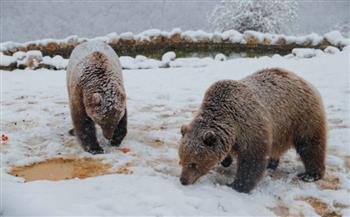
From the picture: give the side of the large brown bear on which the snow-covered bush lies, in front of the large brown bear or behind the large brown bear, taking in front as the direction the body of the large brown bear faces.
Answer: behind

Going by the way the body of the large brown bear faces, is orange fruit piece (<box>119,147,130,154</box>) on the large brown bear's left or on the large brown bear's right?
on the large brown bear's right

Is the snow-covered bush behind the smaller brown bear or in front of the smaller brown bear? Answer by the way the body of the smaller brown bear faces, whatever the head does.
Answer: behind

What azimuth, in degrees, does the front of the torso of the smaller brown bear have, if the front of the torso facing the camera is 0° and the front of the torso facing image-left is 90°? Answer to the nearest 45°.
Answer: approximately 0°

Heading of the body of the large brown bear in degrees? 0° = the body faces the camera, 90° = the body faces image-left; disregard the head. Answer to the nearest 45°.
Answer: approximately 45°

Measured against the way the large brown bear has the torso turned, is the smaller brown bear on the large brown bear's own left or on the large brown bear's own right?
on the large brown bear's own right

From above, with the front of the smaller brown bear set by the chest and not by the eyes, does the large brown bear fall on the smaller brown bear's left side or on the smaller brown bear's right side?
on the smaller brown bear's left side

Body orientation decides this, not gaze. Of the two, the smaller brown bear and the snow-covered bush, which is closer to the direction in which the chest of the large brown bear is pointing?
the smaller brown bear
